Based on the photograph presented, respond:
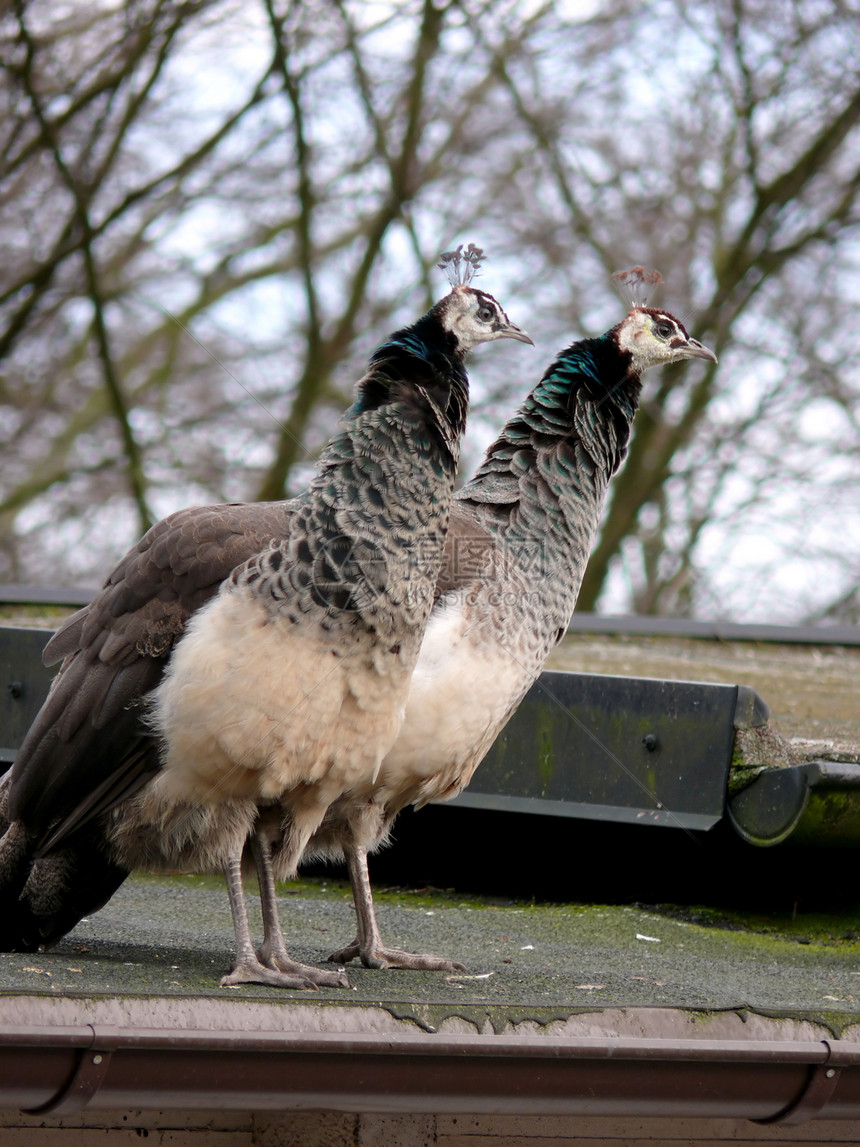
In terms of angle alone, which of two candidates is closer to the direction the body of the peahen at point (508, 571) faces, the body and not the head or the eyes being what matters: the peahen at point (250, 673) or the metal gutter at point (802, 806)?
the metal gutter

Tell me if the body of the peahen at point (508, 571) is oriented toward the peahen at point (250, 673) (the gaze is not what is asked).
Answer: no

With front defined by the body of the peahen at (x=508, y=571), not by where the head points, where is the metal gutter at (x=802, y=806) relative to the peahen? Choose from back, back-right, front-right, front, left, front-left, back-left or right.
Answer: front

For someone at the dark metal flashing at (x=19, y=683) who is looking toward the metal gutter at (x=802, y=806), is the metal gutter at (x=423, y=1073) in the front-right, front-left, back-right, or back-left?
front-right

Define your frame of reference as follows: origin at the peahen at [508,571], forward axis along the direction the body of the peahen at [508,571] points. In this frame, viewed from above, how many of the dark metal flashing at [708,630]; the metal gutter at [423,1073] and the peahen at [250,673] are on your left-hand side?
1

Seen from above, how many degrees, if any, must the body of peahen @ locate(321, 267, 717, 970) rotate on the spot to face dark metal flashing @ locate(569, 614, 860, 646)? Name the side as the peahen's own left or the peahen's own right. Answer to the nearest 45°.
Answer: approximately 90° to the peahen's own left

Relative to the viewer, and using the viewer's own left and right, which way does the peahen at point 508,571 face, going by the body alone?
facing to the right of the viewer

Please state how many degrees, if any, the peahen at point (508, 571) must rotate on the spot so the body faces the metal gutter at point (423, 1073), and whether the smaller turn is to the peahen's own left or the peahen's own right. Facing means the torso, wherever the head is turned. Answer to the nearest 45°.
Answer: approximately 90° to the peahen's own right

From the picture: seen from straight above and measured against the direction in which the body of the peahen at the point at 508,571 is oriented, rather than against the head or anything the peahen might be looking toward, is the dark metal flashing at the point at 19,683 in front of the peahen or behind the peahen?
behind

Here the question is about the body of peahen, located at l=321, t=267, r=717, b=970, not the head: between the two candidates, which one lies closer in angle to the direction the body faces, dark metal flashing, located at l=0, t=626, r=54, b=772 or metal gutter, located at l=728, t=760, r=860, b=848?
the metal gutter
